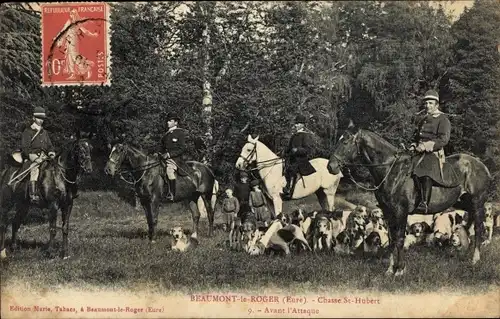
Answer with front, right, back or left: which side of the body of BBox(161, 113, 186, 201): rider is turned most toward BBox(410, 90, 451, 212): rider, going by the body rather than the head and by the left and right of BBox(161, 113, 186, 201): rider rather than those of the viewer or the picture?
left

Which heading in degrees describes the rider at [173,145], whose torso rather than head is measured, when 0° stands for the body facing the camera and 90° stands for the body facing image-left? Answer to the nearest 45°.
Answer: approximately 45°

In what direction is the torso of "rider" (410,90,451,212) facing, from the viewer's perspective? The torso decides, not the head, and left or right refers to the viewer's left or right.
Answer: facing the viewer and to the left of the viewer
